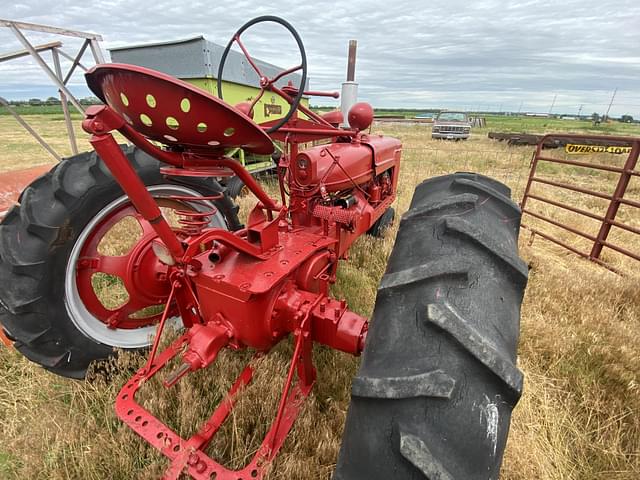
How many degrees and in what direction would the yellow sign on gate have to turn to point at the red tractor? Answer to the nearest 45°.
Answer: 0° — it already faces it

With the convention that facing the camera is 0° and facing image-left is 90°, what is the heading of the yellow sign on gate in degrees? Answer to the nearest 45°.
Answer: approximately 0°

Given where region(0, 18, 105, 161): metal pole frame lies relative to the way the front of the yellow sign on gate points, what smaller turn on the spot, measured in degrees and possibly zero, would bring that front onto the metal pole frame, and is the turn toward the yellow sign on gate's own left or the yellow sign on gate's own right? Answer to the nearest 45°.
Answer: approximately 90° to the yellow sign on gate's own right

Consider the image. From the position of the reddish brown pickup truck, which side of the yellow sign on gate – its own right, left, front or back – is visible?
back

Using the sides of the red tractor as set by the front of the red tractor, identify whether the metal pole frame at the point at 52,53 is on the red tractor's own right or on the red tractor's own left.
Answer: on the red tractor's own left

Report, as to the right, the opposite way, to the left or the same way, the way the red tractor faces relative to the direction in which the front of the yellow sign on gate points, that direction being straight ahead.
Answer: the opposite way

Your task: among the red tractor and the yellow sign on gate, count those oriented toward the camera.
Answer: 1

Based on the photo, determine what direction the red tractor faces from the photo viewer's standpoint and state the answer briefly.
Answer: facing away from the viewer and to the right of the viewer
